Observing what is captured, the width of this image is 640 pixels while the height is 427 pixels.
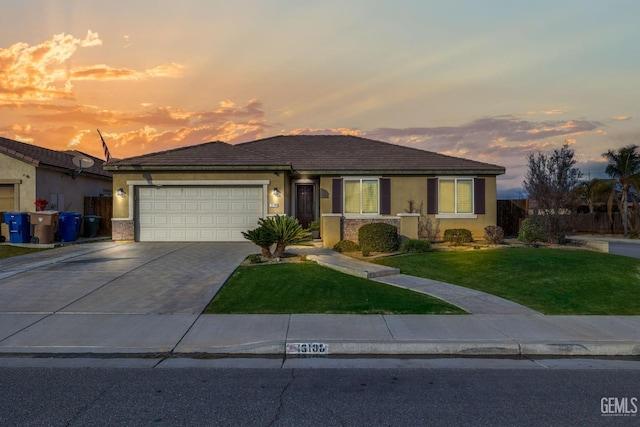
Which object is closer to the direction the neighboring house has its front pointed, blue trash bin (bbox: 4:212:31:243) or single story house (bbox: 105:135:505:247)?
the blue trash bin

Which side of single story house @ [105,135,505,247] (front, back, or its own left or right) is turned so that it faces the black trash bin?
right

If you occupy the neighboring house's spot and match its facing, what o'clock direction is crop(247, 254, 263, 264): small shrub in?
The small shrub is roughly at 11 o'clock from the neighboring house.

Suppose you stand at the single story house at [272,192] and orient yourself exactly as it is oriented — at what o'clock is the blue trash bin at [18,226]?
The blue trash bin is roughly at 3 o'clock from the single story house.

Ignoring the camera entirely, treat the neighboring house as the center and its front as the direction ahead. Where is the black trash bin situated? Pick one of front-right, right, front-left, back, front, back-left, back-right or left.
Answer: left

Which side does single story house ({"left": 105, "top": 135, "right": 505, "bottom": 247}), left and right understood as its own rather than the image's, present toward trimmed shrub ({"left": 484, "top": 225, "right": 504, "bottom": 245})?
left

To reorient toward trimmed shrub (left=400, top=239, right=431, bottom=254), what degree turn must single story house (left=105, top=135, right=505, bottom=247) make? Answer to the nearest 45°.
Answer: approximately 45° to its left

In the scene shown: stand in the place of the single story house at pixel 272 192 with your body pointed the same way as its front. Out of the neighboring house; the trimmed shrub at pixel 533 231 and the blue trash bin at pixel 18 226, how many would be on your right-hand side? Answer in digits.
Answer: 2

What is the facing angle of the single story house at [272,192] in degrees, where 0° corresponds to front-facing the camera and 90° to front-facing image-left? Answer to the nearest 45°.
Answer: approximately 0°

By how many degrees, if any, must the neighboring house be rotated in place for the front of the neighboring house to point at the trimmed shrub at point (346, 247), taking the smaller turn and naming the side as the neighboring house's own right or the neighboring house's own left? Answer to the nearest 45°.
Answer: approximately 45° to the neighboring house's own left

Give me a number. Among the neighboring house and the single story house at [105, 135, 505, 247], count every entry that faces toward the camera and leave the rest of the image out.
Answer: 2

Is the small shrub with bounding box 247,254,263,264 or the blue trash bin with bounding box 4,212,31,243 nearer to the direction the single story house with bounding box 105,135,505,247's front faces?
the small shrub

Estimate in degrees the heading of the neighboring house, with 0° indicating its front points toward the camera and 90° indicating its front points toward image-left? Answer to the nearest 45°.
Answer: approximately 0°

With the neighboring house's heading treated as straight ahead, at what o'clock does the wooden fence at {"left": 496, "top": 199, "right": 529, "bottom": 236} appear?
The wooden fence is roughly at 10 o'clock from the neighboring house.

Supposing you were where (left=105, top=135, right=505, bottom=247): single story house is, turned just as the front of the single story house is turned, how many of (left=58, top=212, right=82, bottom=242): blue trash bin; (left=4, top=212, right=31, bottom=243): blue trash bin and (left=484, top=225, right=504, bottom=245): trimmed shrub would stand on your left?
1

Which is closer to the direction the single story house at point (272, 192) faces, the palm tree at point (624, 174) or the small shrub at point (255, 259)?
the small shrub

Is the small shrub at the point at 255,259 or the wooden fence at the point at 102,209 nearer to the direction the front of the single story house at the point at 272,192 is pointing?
the small shrub

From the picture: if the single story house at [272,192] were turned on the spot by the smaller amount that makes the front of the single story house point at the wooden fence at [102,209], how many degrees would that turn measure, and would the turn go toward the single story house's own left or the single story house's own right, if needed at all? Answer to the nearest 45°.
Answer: approximately 135° to the single story house's own right
